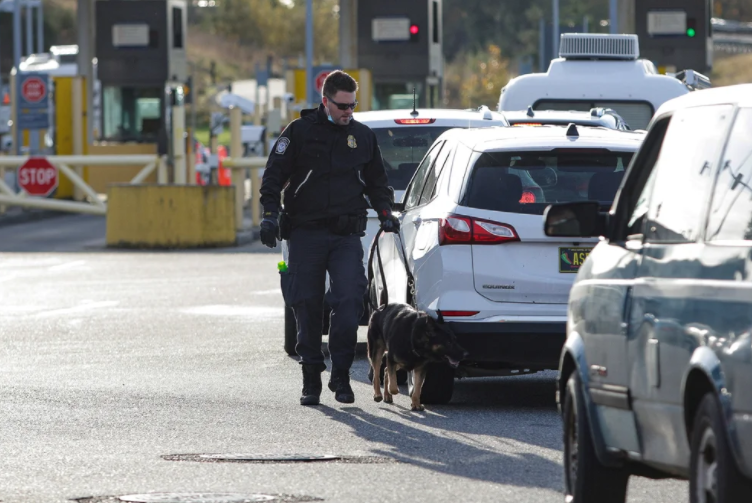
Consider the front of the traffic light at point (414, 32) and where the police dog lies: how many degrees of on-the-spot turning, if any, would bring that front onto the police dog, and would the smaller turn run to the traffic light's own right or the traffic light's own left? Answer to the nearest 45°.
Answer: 0° — it already faces it

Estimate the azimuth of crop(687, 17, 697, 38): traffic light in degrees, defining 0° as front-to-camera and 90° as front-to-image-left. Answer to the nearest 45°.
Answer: approximately 0°

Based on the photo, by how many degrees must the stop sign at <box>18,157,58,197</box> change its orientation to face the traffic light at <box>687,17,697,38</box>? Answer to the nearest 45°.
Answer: approximately 90° to its left

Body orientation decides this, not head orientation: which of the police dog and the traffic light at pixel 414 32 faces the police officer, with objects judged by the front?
the traffic light

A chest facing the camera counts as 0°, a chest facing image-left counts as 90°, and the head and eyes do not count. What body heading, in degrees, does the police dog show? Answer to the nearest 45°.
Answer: approximately 315°

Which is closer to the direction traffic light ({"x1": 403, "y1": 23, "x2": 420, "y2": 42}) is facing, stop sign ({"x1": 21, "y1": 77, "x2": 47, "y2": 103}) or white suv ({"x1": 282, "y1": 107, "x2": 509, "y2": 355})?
the white suv

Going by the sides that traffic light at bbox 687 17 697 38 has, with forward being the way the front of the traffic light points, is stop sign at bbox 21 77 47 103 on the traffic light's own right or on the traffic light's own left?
on the traffic light's own right

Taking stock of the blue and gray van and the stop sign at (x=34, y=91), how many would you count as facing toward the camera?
1

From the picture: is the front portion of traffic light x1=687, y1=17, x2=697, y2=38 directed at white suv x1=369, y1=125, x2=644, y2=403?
yes

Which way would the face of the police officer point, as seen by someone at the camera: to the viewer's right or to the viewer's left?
to the viewer's right

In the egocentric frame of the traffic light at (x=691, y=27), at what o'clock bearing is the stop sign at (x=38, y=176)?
The stop sign is roughly at 2 o'clock from the traffic light.

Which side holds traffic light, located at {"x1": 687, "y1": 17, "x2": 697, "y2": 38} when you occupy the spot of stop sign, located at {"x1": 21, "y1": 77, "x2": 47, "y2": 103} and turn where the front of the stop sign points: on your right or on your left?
on your left

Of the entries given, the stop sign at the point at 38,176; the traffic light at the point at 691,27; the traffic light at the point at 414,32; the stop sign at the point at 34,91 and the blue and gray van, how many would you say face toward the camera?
4

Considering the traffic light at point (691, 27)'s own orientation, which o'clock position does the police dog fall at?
The police dog is roughly at 12 o'clock from the traffic light.
